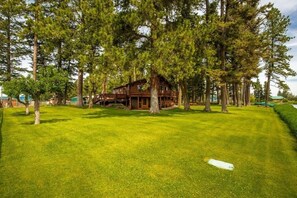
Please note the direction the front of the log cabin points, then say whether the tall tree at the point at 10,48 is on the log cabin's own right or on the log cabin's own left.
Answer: on the log cabin's own right

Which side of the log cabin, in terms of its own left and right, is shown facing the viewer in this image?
front
